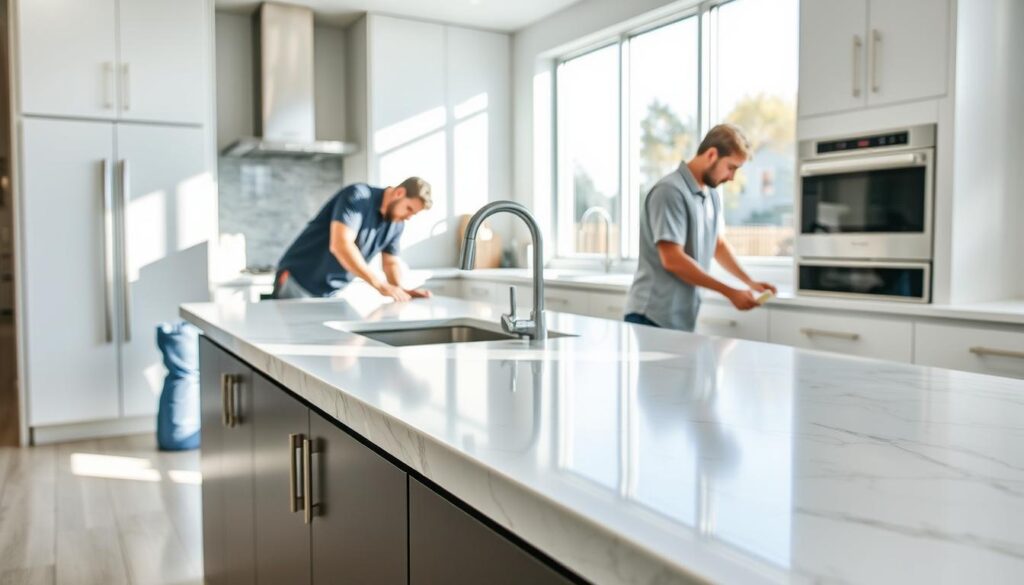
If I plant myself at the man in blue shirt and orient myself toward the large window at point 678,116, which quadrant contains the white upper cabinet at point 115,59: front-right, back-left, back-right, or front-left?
back-left

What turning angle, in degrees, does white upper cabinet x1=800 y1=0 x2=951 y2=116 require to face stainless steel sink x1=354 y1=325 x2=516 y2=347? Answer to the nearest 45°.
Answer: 0° — it already faces it

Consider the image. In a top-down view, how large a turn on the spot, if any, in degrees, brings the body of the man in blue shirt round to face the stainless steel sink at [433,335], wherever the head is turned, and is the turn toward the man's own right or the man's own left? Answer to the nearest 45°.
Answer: approximately 45° to the man's own right

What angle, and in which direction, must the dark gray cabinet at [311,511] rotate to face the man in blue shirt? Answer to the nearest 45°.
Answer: approximately 135° to its right

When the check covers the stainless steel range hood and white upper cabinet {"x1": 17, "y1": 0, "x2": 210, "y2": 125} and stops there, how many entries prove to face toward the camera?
2

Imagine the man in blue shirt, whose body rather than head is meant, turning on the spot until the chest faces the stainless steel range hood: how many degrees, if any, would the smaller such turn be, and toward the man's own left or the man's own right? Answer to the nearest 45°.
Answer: approximately 135° to the man's own left

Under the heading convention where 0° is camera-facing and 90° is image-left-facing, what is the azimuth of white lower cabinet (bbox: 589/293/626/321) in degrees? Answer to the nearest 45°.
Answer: approximately 45°

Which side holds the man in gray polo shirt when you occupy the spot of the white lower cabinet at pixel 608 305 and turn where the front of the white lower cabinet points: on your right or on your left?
on your left
